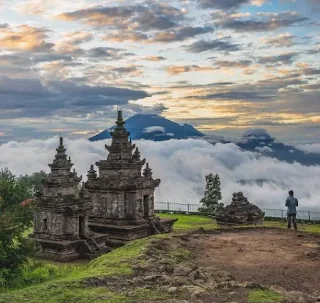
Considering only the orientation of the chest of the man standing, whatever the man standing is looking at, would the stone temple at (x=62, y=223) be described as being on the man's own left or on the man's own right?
on the man's own left

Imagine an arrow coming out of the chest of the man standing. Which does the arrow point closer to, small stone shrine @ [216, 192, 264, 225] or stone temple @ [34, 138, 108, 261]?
the small stone shrine

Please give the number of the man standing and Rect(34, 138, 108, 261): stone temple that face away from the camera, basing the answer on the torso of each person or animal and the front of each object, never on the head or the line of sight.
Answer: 1

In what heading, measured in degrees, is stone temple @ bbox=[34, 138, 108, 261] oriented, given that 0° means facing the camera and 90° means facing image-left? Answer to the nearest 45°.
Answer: approximately 315°

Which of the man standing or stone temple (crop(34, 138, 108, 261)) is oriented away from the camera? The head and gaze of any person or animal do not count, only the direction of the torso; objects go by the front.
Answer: the man standing

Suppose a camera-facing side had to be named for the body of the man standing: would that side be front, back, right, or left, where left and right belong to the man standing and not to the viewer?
back

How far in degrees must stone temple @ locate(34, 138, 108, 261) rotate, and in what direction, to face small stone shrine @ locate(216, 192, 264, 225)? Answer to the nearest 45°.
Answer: approximately 45° to its left

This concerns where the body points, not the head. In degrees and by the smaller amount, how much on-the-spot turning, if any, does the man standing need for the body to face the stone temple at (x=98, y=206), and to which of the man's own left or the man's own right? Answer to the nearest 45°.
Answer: approximately 45° to the man's own left
